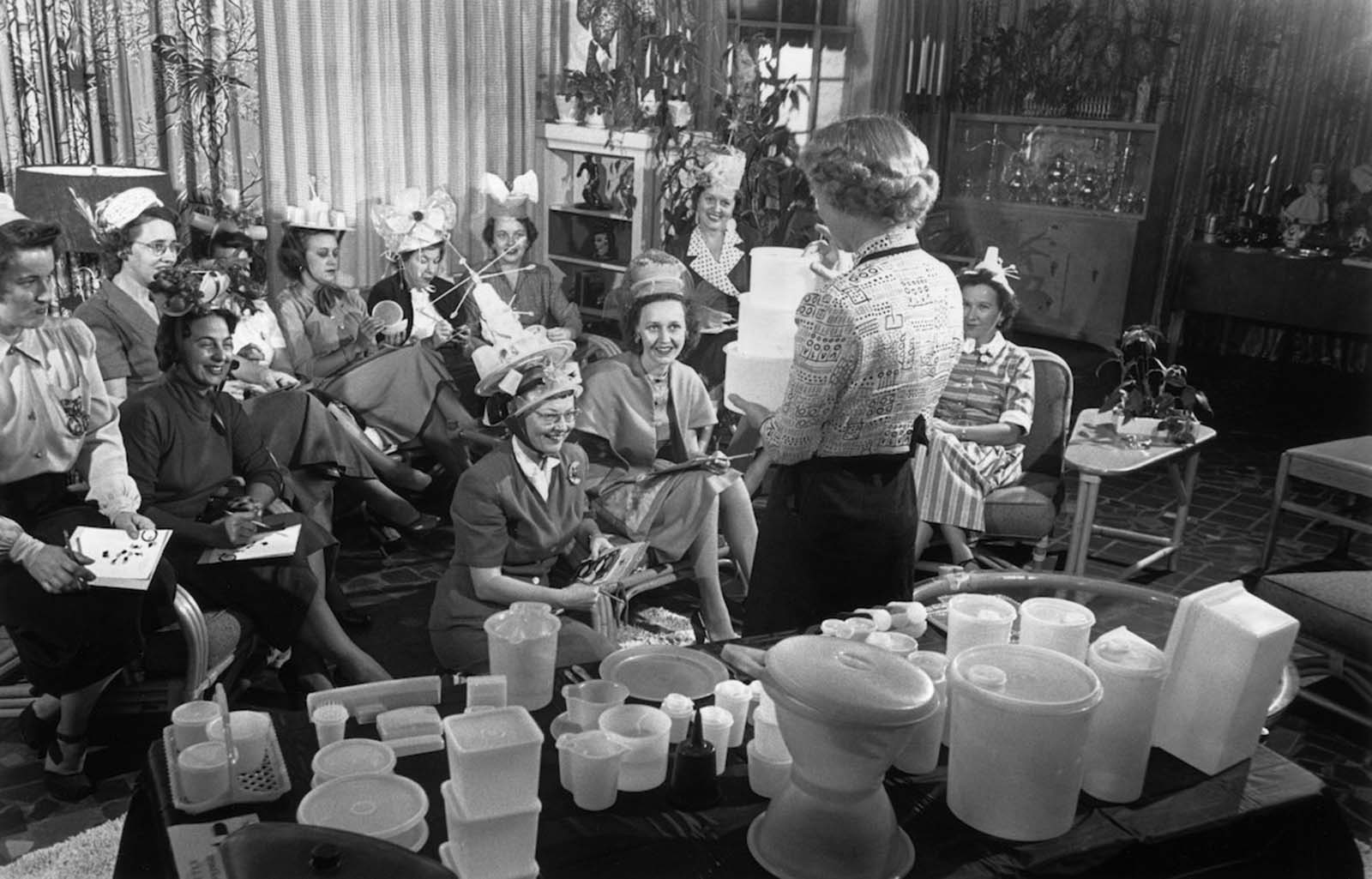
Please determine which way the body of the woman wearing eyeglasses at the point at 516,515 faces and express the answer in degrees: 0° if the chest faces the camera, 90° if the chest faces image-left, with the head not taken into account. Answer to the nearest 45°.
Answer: approximately 315°

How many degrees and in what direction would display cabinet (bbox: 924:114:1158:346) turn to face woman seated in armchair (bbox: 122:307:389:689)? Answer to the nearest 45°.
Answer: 0° — it already faces them

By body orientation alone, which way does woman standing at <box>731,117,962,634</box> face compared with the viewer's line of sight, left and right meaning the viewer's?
facing away from the viewer and to the left of the viewer

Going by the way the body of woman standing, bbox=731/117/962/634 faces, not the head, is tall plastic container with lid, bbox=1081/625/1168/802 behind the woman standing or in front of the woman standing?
behind

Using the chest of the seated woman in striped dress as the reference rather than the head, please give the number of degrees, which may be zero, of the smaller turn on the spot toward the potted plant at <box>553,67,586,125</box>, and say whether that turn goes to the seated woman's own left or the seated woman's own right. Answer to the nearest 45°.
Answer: approximately 90° to the seated woman's own right

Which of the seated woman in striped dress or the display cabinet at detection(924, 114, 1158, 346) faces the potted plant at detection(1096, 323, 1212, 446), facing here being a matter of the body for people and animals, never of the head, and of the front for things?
the display cabinet

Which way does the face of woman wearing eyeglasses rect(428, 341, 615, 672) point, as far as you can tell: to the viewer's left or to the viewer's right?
to the viewer's right

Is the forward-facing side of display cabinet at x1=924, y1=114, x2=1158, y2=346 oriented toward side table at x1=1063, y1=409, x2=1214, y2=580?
yes

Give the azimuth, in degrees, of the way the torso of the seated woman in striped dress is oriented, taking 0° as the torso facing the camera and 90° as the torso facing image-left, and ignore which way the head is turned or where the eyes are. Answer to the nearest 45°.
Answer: approximately 45°

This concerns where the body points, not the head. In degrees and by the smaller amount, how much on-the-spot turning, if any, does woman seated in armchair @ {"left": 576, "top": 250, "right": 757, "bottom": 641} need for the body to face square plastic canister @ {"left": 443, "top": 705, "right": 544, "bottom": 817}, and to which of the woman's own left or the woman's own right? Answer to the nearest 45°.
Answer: approximately 45° to the woman's own right

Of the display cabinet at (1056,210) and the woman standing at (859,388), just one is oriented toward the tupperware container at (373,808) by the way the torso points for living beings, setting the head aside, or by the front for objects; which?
the display cabinet
